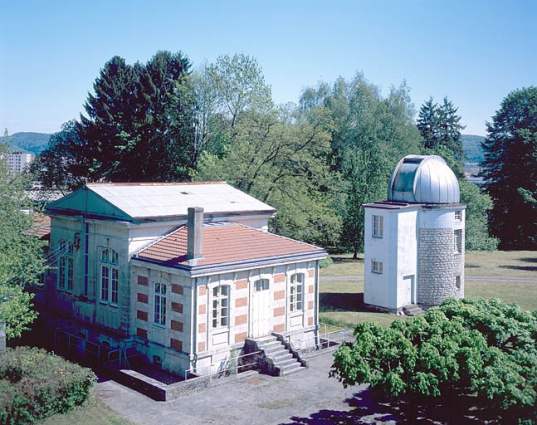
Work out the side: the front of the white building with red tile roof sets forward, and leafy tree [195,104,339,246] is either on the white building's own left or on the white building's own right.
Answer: on the white building's own left

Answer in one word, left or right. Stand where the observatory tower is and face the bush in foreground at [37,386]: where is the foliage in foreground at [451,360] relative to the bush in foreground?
left

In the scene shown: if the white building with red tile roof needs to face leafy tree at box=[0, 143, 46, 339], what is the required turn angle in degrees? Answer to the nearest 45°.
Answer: approximately 135° to its right

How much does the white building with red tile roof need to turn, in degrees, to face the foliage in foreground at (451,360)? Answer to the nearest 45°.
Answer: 0° — it already faces it

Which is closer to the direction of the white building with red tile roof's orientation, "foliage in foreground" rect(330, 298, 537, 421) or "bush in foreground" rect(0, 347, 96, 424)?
the foliage in foreground

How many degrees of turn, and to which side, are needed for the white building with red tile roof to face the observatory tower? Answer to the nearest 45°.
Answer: approximately 90° to its left

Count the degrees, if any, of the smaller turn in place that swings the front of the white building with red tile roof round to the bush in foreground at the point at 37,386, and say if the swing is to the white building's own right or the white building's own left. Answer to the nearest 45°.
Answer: approximately 90° to the white building's own right

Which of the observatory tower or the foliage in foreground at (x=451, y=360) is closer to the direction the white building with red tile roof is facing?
the foliage in foreground

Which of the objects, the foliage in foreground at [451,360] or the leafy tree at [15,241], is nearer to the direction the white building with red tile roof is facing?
the foliage in foreground

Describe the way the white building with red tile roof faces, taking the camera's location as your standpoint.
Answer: facing the viewer and to the right of the viewer

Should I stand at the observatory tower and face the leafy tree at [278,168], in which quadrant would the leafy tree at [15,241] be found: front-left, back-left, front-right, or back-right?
front-left

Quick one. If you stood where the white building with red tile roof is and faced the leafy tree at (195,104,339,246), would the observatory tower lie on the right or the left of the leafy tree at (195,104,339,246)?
right
